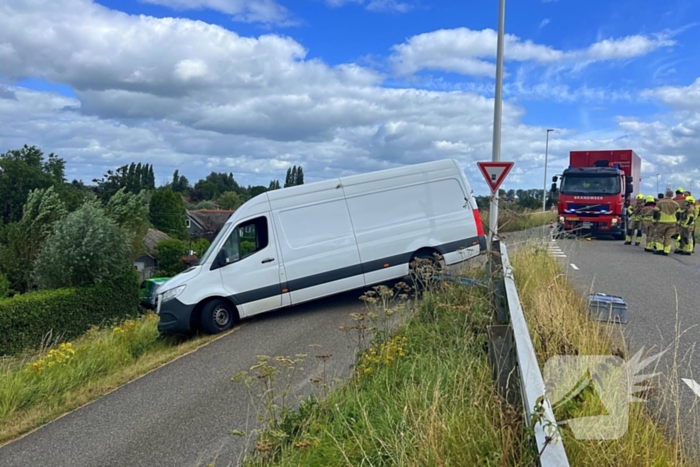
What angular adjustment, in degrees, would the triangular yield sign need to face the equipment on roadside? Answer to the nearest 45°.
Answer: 0° — it already faces it

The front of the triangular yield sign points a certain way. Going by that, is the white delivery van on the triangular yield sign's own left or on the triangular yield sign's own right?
on the triangular yield sign's own right

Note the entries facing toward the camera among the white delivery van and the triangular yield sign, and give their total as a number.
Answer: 1

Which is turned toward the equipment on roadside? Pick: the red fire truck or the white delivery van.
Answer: the red fire truck

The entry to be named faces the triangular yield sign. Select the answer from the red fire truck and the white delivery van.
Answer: the red fire truck

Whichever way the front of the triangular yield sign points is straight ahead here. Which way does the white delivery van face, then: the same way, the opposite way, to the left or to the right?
to the right

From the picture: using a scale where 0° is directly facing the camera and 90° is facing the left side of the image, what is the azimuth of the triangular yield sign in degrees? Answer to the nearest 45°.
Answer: approximately 0°

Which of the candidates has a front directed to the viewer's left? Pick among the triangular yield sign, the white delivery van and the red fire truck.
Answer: the white delivery van

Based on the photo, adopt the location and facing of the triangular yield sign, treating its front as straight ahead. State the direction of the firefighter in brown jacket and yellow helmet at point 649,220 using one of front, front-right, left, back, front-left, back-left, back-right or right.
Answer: back-left

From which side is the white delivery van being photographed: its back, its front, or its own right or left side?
left

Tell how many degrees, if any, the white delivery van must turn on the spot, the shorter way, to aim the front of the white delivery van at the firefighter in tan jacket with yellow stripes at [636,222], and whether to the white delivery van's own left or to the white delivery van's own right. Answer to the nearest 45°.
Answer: approximately 135° to the white delivery van's own right

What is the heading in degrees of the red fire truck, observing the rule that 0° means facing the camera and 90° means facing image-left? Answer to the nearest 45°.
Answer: approximately 0°

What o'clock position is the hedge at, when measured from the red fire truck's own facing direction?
The hedge is roughly at 2 o'clock from the red fire truck.
